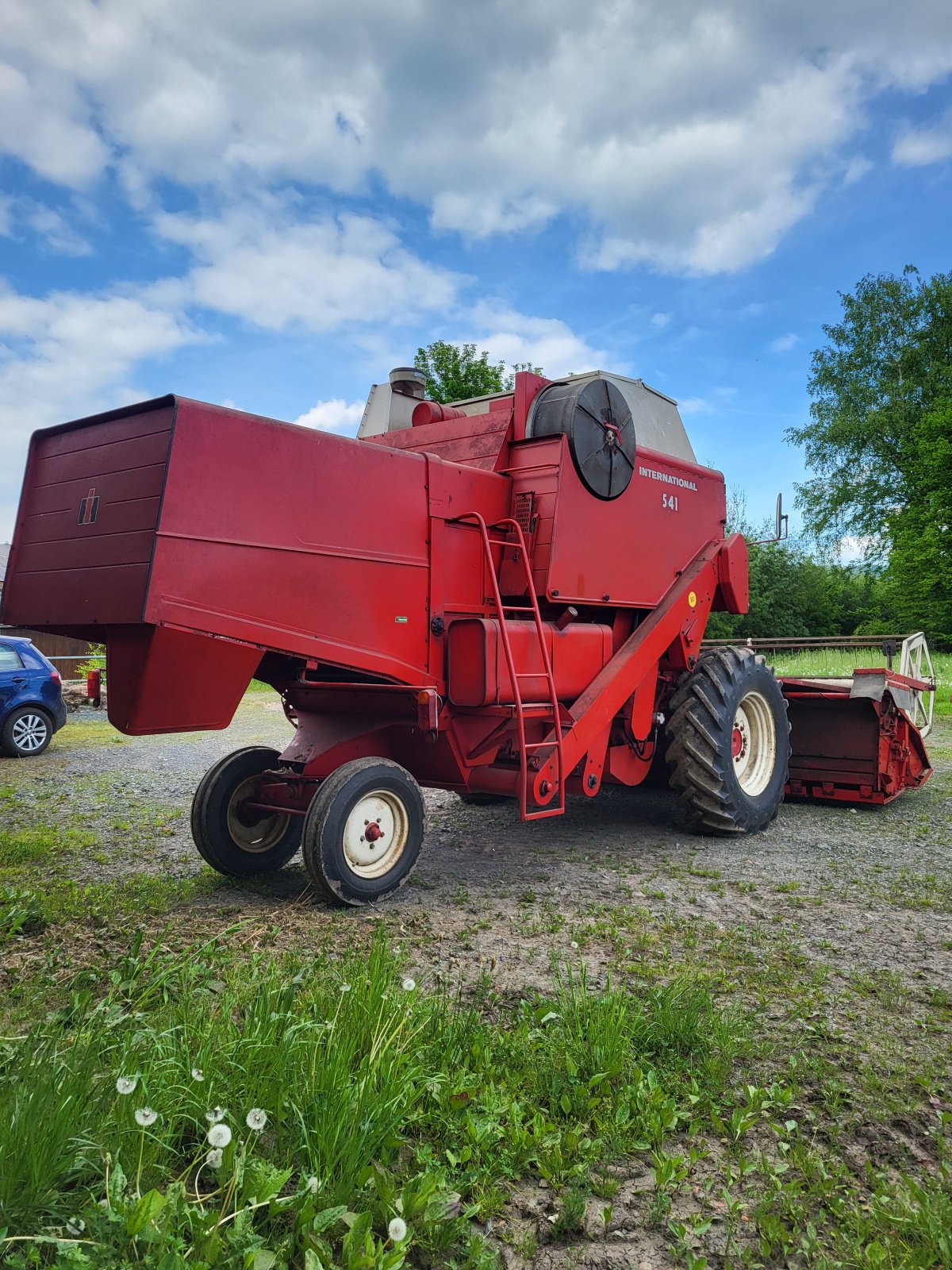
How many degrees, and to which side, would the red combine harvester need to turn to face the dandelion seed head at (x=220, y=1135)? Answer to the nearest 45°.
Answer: approximately 135° to its right

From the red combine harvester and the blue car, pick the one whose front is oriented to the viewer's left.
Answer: the blue car

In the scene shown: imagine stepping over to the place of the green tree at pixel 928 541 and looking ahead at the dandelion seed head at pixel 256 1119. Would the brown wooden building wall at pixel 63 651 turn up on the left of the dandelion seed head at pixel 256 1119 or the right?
right

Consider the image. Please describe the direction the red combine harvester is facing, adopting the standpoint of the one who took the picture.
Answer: facing away from the viewer and to the right of the viewer

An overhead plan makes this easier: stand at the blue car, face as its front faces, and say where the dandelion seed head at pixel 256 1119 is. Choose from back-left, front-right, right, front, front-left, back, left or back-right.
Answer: left

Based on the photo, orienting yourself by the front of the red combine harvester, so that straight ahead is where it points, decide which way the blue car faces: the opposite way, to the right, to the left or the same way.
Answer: the opposite way

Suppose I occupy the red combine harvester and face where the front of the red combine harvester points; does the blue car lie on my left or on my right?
on my left

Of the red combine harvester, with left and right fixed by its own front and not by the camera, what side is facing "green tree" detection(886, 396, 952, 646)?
front

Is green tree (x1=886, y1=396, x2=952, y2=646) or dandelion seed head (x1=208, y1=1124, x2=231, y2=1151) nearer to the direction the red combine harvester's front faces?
the green tree

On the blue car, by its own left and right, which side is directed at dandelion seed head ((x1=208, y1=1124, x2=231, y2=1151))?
left

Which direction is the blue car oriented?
to the viewer's left
